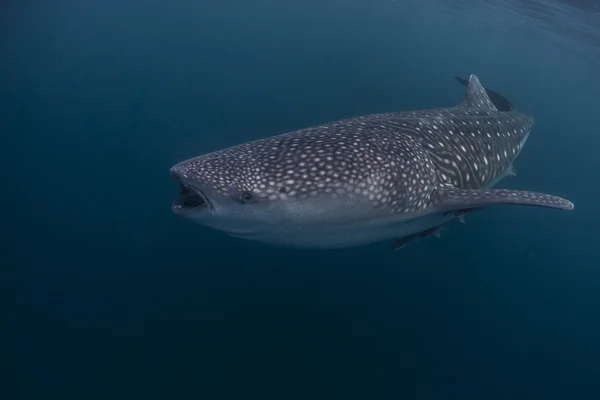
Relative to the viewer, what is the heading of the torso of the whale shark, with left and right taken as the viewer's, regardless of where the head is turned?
facing the viewer and to the left of the viewer
